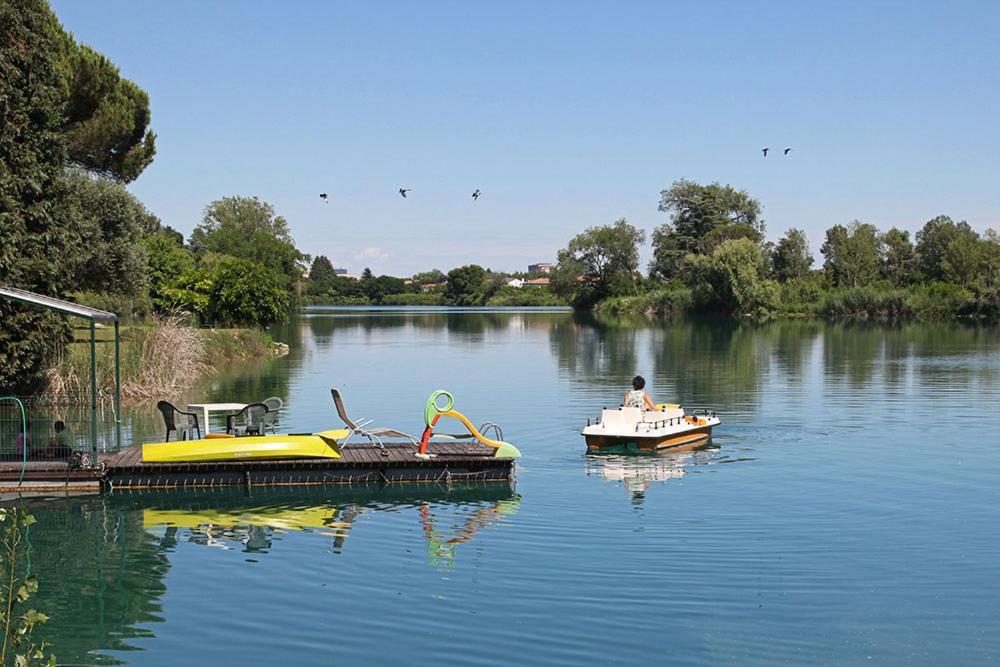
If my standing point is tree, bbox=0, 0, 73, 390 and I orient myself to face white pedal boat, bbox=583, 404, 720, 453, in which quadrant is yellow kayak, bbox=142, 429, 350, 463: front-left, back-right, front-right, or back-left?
front-right

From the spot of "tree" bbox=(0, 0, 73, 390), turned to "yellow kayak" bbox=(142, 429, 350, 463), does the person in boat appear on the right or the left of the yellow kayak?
left

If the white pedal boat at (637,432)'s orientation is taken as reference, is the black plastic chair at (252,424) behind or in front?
behind

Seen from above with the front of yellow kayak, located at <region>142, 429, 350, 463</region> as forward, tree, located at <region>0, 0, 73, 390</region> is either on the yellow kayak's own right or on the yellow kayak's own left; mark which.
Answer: on the yellow kayak's own left

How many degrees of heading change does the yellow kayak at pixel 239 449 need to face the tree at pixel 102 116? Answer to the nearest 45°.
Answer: approximately 90° to its left

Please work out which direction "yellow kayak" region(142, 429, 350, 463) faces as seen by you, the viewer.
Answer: facing to the right of the viewer

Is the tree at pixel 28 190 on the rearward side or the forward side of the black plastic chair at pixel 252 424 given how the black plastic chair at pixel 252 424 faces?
on the forward side

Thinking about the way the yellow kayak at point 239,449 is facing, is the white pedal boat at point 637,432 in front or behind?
in front

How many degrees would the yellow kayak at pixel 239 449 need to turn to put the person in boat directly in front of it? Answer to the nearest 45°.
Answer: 0° — it already faces them

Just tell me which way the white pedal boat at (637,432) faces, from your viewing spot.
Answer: facing away from the viewer and to the right of the viewer

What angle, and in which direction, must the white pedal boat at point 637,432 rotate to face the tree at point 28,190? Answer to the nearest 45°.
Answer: approximately 135° to its left

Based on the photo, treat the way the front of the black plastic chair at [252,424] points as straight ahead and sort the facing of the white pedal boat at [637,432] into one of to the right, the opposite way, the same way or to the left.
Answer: to the right

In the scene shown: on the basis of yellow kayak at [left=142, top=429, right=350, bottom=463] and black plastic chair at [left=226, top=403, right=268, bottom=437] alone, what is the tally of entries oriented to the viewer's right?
1

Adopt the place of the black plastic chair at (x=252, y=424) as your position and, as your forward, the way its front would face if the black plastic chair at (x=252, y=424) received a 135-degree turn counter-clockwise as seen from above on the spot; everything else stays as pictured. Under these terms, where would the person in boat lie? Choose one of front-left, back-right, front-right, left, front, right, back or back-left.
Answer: left

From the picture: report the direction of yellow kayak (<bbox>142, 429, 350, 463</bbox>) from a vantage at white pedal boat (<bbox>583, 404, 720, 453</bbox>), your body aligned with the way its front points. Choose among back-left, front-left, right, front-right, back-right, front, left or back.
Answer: back

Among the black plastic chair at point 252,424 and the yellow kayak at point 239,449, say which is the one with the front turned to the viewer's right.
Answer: the yellow kayak

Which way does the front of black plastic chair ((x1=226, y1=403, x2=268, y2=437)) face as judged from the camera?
facing away from the viewer and to the left of the viewer
